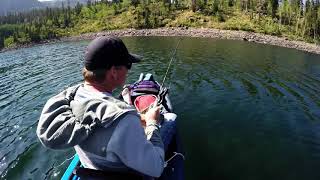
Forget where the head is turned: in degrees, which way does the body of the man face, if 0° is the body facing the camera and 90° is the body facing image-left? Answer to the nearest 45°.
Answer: approximately 225°

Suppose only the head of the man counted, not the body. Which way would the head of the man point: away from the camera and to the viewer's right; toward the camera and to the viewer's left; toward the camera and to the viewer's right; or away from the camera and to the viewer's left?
away from the camera and to the viewer's right
